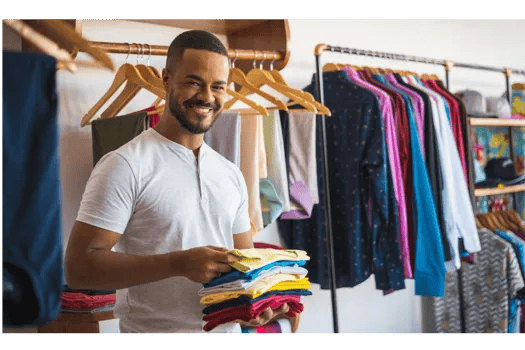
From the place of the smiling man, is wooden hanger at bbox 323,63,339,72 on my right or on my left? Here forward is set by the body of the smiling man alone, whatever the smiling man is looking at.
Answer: on my left

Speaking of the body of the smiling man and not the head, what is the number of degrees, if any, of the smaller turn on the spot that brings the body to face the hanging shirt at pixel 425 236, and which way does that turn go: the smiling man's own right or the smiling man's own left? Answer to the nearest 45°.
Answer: approximately 90° to the smiling man's own left

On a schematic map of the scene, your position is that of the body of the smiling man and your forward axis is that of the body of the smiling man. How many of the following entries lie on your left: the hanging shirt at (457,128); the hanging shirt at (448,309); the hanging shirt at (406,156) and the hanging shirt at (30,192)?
3

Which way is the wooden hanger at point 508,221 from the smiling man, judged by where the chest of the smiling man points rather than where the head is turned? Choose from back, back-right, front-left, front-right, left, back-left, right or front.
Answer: left

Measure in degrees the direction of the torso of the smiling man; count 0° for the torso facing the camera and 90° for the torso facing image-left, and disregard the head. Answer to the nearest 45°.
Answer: approximately 315°

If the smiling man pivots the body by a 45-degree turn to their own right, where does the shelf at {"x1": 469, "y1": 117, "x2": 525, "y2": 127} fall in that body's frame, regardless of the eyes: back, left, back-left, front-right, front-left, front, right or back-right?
back-left

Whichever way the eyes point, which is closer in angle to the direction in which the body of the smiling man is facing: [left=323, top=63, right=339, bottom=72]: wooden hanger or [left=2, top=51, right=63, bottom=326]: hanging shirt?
the hanging shirt

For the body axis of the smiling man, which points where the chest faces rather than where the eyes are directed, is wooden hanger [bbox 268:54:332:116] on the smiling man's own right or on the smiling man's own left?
on the smiling man's own left

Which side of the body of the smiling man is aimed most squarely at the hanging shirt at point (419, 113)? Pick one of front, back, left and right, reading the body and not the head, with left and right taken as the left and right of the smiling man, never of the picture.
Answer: left

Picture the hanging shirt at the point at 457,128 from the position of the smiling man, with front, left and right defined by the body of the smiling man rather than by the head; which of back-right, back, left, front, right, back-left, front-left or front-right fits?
left
